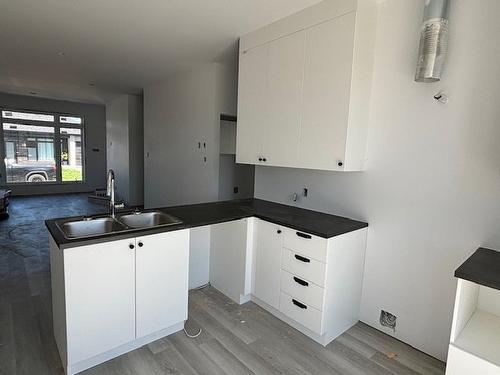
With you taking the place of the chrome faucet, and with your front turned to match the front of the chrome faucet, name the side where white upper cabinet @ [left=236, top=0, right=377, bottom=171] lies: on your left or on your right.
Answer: on your left

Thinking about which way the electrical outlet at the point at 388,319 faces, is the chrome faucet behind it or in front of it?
in front

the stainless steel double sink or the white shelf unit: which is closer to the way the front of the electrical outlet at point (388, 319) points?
the stainless steel double sink

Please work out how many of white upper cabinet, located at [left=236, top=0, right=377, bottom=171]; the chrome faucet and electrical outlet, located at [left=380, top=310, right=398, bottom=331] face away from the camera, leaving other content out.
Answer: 0

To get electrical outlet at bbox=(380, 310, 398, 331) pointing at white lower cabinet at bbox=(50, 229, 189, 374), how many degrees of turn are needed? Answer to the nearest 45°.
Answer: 0° — it already faces it

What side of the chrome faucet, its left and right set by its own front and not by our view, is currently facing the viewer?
front

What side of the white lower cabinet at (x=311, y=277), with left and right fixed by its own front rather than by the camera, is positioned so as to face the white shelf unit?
left

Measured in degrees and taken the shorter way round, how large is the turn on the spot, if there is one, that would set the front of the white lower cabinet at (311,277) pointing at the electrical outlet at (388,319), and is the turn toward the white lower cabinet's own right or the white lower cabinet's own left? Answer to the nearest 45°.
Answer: approximately 135° to the white lower cabinet's own left
